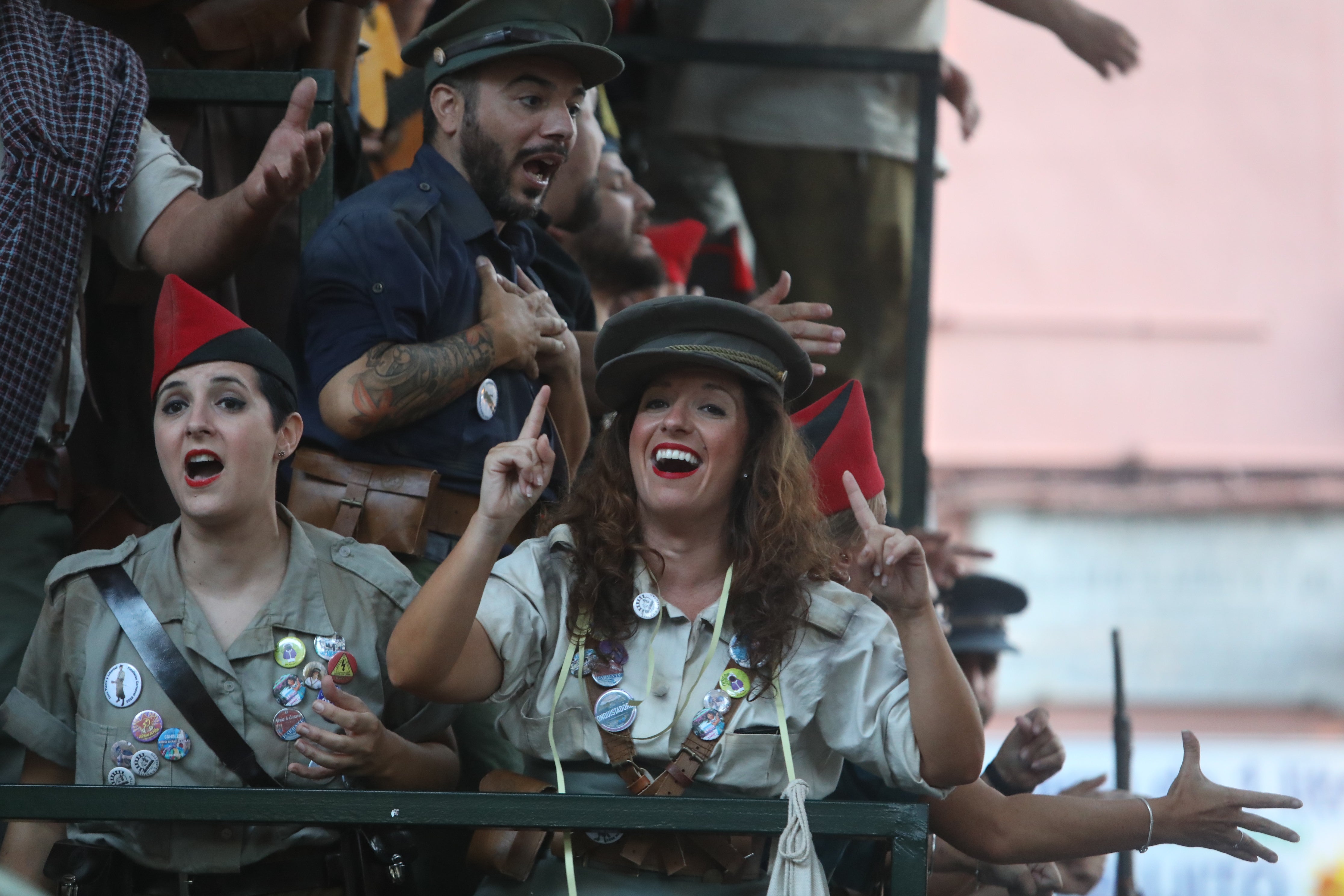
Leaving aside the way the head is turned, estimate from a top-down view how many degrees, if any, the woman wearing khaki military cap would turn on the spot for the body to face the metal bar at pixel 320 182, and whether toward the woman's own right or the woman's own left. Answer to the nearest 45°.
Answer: approximately 135° to the woman's own right

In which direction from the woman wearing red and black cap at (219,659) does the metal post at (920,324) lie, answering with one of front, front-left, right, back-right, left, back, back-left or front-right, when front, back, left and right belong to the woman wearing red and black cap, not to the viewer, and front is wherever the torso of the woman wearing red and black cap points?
back-left

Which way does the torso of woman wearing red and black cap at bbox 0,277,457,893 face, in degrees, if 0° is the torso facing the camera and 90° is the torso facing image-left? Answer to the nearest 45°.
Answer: approximately 0°

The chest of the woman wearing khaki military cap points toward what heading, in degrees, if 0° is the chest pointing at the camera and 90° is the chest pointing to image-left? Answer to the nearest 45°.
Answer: approximately 0°

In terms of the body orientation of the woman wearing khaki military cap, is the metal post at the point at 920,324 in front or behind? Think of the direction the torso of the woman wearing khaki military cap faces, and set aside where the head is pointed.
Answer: behind

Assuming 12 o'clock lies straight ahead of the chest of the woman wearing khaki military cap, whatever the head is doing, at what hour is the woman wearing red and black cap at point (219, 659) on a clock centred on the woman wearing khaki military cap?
The woman wearing red and black cap is roughly at 3 o'clock from the woman wearing khaki military cap.

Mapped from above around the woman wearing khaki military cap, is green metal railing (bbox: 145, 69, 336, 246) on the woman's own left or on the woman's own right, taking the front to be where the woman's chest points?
on the woman's own right
